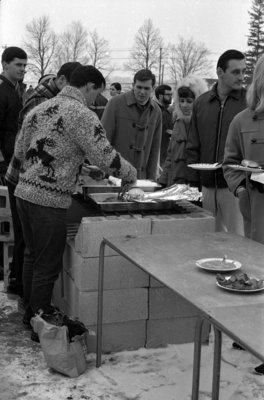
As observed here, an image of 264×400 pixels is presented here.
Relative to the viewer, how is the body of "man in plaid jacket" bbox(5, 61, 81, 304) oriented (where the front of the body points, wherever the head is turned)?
to the viewer's right

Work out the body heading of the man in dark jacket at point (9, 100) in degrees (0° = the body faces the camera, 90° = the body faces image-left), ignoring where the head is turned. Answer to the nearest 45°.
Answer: approximately 315°

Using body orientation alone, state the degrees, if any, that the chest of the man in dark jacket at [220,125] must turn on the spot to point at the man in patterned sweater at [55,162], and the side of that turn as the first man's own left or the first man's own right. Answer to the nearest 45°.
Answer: approximately 90° to the first man's own right

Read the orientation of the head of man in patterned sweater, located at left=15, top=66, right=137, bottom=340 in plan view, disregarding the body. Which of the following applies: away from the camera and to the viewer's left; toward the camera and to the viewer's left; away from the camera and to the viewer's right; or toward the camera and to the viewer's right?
away from the camera and to the viewer's right

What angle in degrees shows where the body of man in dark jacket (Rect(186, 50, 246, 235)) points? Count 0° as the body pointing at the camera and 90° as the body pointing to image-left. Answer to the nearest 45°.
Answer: approximately 315°

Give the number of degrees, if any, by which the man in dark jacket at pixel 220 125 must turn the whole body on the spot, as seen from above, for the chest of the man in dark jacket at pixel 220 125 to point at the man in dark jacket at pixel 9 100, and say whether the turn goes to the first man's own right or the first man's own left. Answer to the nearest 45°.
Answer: approximately 135° to the first man's own right
